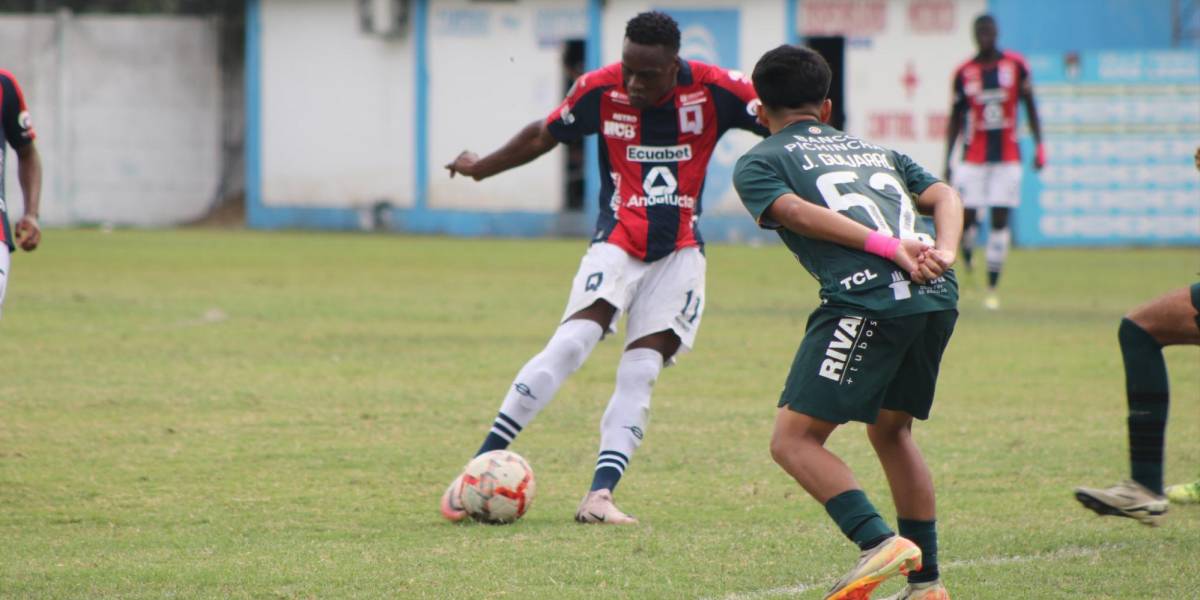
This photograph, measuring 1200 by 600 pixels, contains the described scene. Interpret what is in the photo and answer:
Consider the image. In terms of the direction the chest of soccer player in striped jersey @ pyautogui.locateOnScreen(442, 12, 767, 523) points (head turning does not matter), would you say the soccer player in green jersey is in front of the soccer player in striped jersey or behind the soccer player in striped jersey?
in front

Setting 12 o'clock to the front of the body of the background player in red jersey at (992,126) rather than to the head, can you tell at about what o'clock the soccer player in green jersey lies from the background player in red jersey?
The soccer player in green jersey is roughly at 12 o'clock from the background player in red jersey.

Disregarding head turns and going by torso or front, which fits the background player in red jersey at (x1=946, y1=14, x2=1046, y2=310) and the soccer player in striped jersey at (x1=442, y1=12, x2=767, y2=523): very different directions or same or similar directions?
same or similar directions

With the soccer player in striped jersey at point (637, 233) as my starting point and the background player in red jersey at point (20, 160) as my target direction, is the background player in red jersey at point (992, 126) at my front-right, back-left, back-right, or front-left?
back-right

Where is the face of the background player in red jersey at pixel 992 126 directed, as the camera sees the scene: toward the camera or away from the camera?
toward the camera

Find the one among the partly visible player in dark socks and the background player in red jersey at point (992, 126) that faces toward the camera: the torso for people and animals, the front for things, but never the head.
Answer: the background player in red jersey

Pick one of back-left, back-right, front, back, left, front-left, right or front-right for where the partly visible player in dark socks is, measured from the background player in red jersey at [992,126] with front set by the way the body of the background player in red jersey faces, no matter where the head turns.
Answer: front

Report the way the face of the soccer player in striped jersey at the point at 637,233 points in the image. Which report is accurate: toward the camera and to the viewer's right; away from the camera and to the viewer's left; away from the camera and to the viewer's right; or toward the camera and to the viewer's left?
toward the camera and to the viewer's left

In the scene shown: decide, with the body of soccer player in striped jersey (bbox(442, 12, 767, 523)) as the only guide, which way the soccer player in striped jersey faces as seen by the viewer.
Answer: toward the camera

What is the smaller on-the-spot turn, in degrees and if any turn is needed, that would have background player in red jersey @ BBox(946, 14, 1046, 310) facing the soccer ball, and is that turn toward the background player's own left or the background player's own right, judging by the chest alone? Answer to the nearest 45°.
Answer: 0° — they already face it
